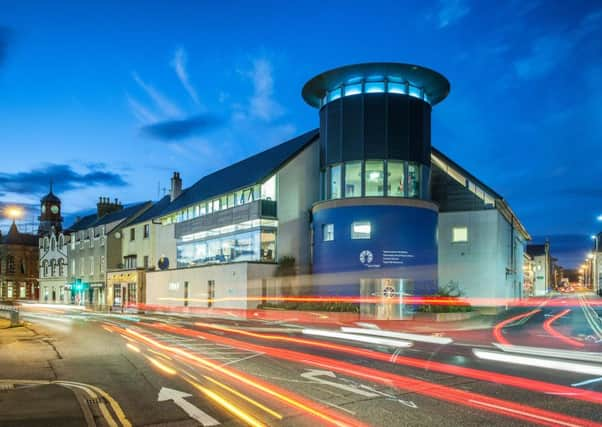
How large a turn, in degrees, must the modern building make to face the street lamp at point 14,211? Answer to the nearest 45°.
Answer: approximately 45° to its right

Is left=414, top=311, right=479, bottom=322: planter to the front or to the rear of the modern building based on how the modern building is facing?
to the front

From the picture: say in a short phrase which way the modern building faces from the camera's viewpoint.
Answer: facing the viewer
